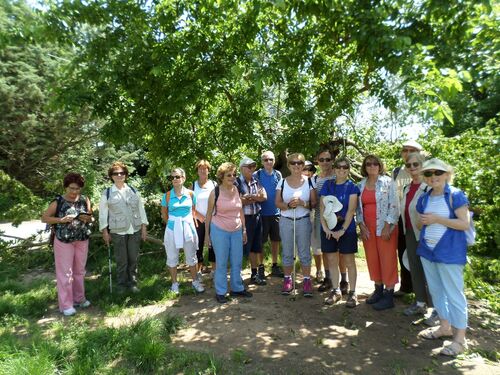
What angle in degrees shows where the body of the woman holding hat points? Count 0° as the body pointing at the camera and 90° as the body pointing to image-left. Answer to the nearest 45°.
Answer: approximately 0°

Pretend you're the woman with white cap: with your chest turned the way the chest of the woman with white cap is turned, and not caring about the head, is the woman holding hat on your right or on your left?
on your right

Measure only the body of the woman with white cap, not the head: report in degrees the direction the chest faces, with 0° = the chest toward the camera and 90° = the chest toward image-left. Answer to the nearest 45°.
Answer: approximately 45°

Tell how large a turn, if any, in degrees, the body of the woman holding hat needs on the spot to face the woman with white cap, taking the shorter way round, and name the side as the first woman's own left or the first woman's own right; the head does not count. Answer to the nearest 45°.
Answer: approximately 45° to the first woman's own left
